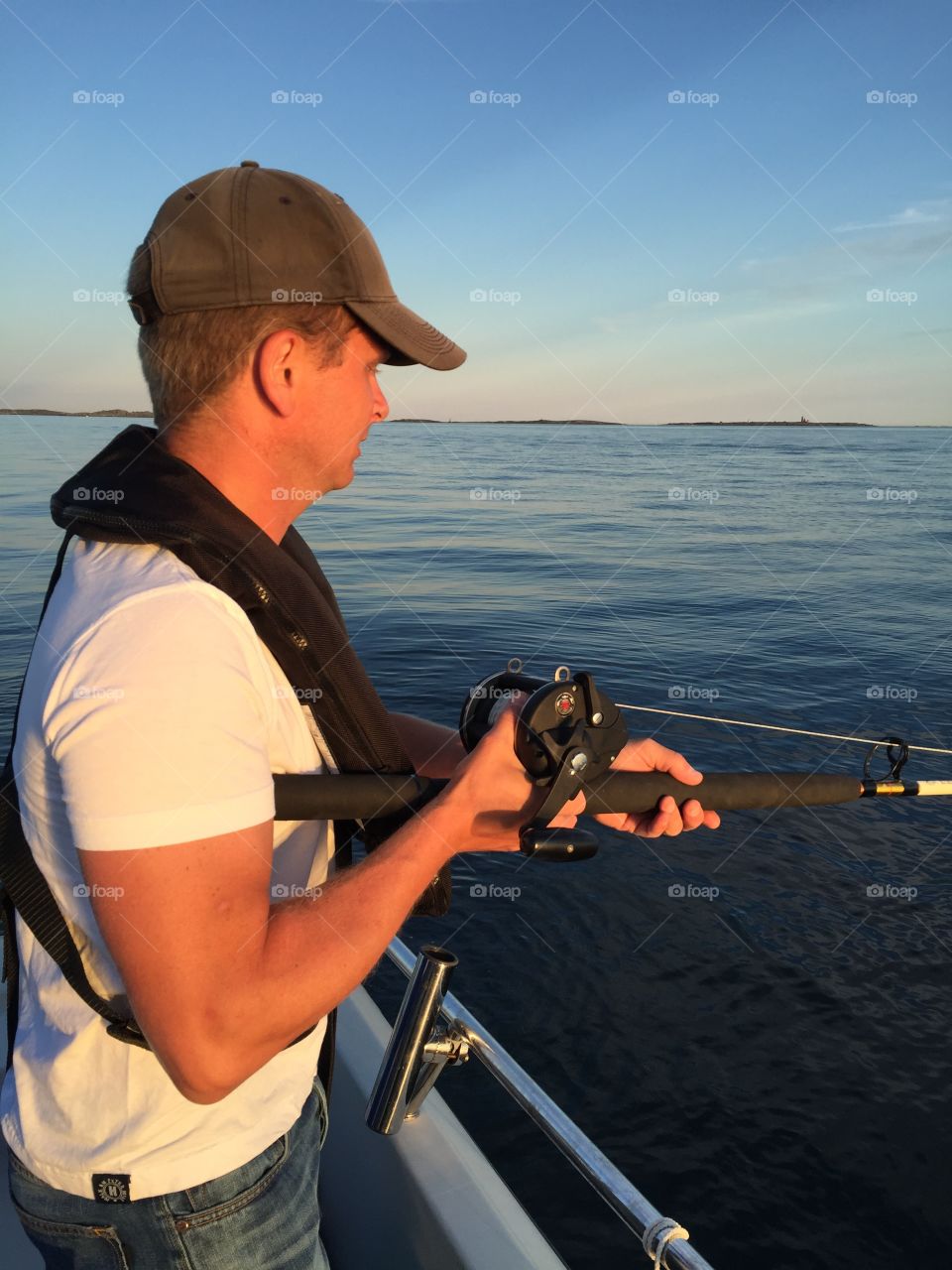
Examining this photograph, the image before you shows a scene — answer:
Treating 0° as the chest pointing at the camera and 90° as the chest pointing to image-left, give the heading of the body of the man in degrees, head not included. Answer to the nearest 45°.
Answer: approximately 270°

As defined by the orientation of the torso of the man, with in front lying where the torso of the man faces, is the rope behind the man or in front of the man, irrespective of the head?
in front

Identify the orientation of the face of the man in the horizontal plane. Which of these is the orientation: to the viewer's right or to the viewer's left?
to the viewer's right
